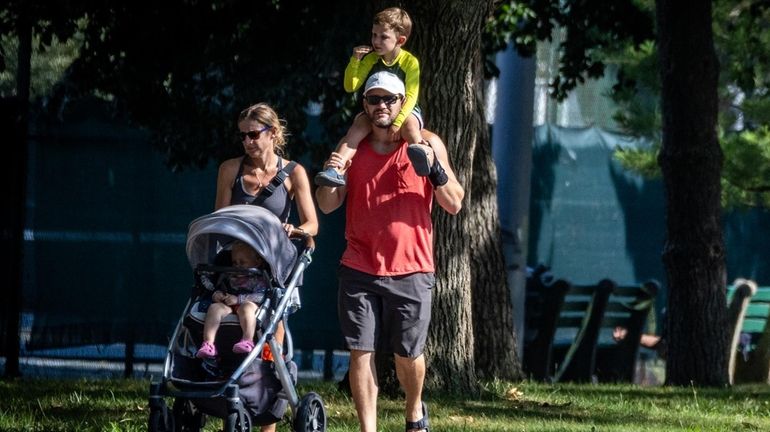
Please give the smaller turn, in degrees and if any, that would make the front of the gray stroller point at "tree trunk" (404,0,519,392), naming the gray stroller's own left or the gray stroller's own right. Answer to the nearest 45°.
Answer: approximately 180°

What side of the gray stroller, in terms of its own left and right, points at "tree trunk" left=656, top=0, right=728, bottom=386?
back

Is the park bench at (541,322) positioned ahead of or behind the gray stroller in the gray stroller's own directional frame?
behind

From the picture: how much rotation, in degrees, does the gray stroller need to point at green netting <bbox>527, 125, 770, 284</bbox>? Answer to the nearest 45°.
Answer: approximately 180°

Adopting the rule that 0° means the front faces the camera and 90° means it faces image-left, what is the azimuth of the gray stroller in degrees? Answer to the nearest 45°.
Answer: approximately 45°

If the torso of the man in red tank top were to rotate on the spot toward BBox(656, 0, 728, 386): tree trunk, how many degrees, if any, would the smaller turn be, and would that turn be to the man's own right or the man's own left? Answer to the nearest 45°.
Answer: approximately 135° to the man's own left

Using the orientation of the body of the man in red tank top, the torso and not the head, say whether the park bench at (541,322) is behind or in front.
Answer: behind

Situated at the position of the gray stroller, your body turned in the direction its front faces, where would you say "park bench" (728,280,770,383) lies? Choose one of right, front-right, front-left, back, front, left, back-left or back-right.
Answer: back

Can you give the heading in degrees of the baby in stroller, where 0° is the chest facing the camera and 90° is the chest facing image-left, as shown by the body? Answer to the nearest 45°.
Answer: approximately 45°
